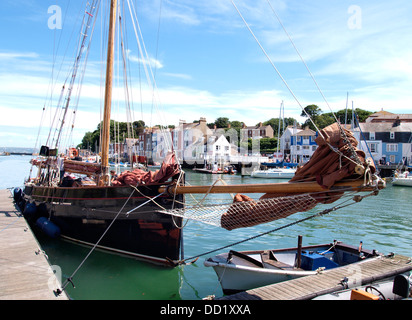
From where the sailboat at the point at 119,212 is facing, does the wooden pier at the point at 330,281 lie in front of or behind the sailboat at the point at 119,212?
in front

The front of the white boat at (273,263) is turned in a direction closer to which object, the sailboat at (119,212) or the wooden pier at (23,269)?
the wooden pier

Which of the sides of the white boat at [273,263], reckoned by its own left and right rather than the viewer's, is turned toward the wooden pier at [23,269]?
front

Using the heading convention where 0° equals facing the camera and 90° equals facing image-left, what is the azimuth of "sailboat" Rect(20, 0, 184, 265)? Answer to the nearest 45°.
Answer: approximately 315°

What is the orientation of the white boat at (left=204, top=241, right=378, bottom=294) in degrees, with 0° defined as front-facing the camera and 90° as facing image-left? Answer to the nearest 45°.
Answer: approximately 45°
